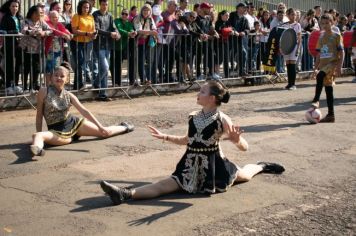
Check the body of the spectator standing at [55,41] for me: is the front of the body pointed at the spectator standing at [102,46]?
no

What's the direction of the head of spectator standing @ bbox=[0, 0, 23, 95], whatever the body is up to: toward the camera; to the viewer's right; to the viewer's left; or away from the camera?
toward the camera

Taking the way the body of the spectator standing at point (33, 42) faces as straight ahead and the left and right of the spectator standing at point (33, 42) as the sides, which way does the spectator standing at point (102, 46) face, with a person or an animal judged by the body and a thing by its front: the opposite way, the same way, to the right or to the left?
the same way

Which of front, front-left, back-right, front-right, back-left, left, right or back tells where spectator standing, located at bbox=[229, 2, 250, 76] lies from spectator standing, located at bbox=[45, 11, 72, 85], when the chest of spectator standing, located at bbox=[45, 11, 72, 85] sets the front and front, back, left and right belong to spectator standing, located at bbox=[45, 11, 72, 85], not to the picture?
left

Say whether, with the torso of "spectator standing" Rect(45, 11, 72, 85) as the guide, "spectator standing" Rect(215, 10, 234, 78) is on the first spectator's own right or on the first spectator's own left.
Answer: on the first spectator's own left

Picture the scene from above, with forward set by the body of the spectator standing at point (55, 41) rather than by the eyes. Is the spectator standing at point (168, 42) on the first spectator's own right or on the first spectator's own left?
on the first spectator's own left

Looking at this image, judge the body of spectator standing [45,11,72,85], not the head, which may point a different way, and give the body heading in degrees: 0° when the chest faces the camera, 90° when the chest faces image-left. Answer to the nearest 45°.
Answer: approximately 315°

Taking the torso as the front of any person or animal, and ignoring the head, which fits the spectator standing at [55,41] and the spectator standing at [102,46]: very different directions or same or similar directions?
same or similar directions

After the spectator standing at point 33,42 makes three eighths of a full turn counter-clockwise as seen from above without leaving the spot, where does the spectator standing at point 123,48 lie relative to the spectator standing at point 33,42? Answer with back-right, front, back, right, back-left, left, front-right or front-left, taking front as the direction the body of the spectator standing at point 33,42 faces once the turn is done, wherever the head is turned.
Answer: front-right

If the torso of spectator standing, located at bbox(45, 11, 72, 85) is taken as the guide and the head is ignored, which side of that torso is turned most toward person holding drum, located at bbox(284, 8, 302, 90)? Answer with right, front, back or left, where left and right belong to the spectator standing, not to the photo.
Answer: left

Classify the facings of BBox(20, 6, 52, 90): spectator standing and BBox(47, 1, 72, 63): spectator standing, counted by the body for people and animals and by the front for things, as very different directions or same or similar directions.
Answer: same or similar directions

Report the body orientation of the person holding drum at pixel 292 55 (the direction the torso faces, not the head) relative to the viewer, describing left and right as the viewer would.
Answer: facing the viewer and to the left of the viewer

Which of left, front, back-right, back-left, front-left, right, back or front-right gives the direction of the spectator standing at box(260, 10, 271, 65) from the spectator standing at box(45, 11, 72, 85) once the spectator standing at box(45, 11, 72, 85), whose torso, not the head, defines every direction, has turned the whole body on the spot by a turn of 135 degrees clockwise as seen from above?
back-right
